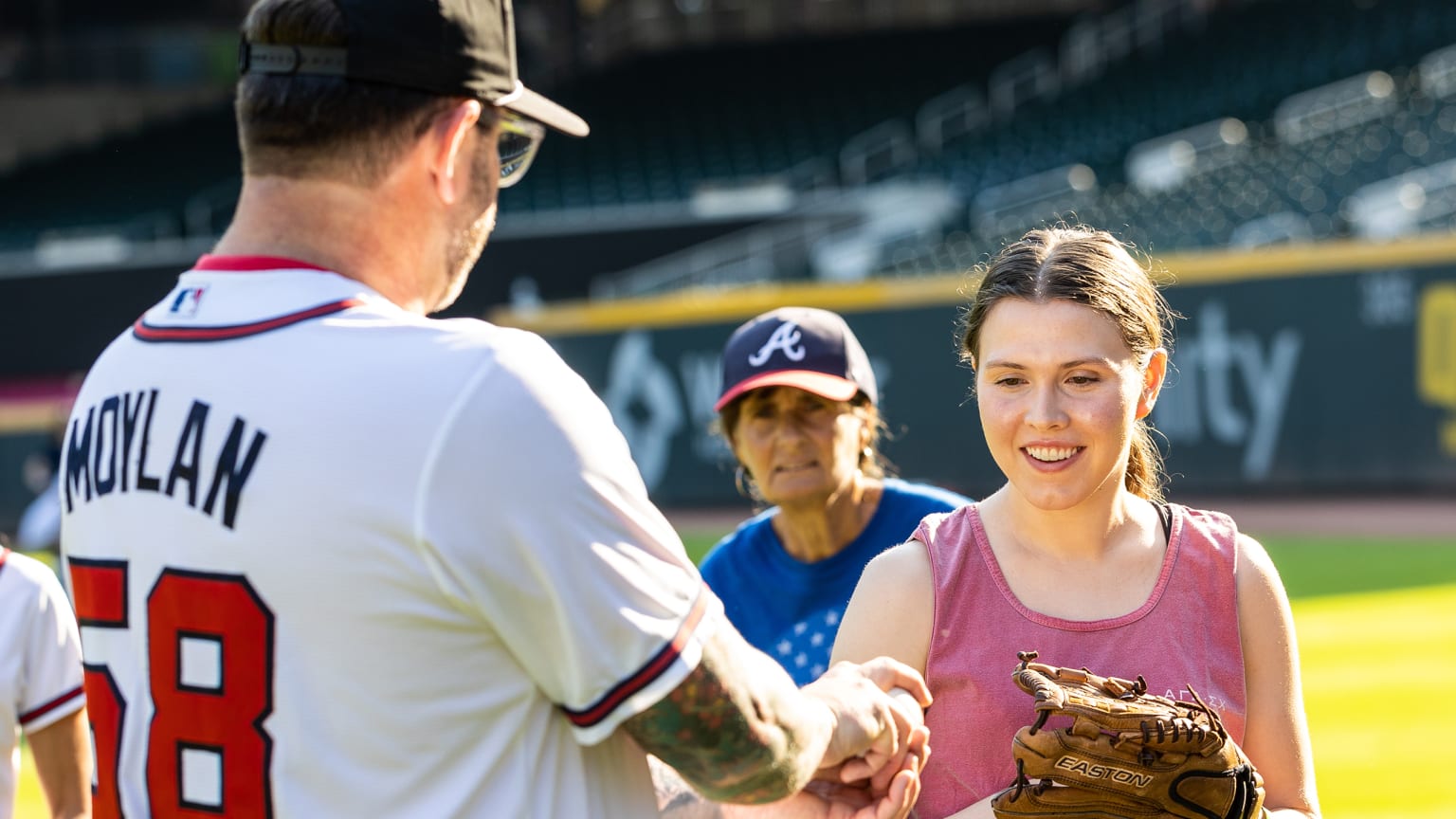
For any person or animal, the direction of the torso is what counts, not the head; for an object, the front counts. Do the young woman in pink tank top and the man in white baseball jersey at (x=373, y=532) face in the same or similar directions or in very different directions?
very different directions

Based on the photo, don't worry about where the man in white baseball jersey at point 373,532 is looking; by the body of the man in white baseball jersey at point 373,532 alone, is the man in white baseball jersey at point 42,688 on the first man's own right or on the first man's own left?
on the first man's own left

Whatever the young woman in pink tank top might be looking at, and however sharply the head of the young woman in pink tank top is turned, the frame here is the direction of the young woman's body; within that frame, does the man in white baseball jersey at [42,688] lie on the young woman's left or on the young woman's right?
on the young woman's right

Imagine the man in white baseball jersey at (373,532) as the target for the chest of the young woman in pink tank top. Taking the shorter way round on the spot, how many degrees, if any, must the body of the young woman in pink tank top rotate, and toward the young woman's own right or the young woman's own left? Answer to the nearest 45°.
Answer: approximately 45° to the young woman's own right

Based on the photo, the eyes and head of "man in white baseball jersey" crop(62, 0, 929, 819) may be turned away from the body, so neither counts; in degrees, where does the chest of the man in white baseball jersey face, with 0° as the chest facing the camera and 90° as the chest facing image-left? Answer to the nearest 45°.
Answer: approximately 225°

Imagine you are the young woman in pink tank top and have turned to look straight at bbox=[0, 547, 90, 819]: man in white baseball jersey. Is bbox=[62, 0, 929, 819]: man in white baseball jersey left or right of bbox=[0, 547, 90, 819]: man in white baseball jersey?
left

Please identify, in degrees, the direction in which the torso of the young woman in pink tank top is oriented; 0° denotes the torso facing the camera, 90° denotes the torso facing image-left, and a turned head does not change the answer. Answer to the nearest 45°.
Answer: approximately 0°

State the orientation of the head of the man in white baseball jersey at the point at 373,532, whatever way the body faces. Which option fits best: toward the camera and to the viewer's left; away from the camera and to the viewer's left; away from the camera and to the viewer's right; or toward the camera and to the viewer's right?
away from the camera and to the viewer's right

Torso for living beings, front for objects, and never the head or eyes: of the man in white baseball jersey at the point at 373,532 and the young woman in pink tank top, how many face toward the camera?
1

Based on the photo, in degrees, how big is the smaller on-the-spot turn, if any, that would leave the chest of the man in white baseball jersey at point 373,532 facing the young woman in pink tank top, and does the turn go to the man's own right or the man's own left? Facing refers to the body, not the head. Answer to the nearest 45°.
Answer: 0° — they already face them

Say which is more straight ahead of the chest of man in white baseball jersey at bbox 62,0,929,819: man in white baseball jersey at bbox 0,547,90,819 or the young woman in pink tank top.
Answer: the young woman in pink tank top
